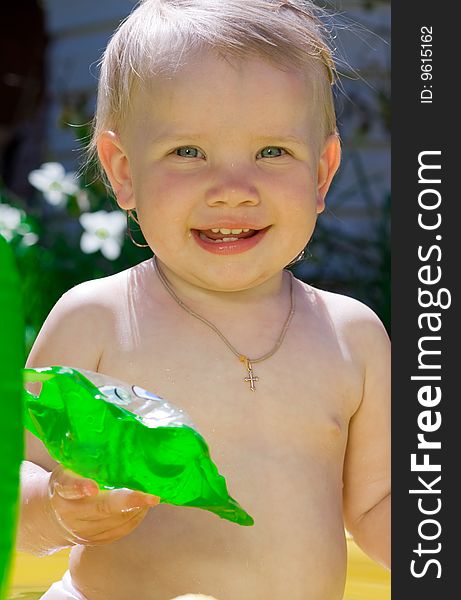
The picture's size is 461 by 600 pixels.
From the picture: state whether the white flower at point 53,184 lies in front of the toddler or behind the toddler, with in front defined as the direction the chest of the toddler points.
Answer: behind

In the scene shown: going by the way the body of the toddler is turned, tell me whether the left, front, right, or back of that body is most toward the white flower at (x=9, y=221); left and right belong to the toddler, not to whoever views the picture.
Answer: back

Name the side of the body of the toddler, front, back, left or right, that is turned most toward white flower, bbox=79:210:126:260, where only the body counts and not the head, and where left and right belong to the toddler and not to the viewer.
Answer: back

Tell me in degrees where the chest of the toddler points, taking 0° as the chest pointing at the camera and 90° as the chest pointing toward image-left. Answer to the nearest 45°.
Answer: approximately 0°
